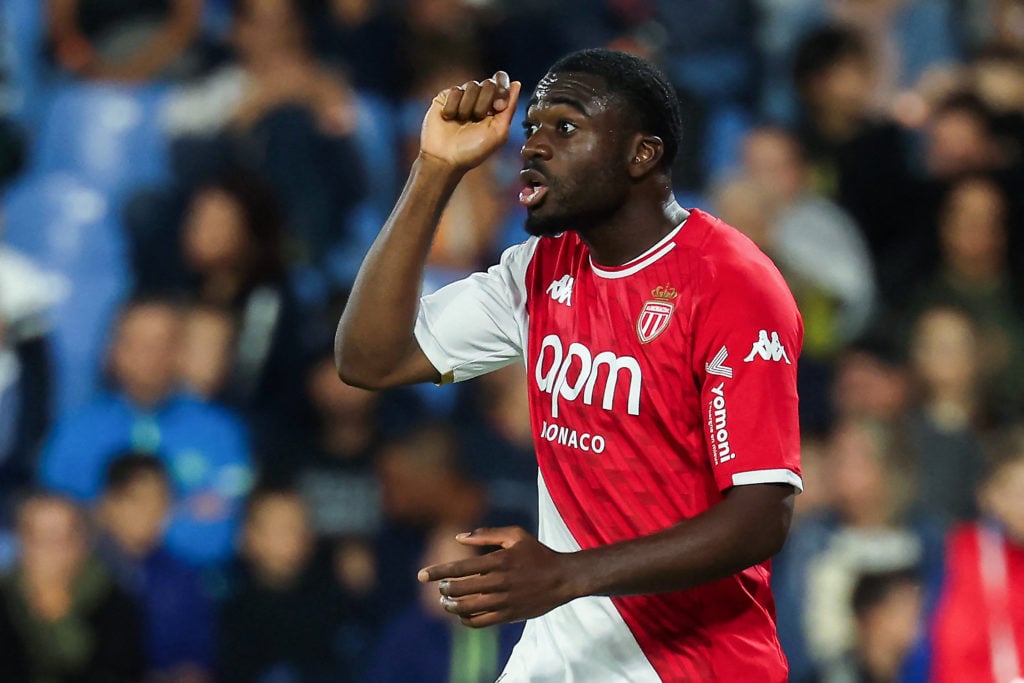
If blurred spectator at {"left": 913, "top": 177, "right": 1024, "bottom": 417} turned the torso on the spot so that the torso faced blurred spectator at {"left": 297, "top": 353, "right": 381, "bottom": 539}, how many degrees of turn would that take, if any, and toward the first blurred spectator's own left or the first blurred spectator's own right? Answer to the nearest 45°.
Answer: approximately 45° to the first blurred spectator's own right

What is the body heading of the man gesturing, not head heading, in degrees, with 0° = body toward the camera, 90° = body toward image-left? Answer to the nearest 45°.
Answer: approximately 45°

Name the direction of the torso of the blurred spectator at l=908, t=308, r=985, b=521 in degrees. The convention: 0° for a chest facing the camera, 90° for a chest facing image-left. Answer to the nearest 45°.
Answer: approximately 0°

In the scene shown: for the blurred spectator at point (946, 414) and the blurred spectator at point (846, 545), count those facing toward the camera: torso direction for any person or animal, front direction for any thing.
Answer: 2
